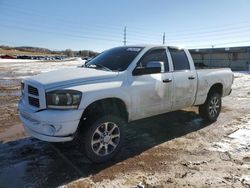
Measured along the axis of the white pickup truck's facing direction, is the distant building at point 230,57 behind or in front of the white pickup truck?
behind

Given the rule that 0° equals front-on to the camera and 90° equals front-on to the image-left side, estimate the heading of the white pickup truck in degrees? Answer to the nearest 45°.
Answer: approximately 45°
